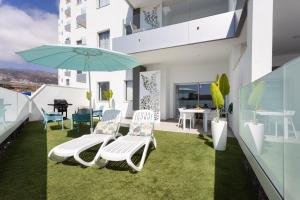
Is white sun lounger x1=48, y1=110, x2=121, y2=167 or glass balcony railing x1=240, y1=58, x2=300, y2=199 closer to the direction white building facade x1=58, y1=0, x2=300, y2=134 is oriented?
the white sun lounger

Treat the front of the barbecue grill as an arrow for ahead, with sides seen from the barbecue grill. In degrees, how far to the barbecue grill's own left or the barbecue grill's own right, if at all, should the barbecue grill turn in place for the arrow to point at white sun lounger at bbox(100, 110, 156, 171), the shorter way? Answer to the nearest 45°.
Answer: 0° — it already faces it

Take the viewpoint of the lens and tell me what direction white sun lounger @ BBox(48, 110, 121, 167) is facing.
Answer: facing the viewer and to the left of the viewer

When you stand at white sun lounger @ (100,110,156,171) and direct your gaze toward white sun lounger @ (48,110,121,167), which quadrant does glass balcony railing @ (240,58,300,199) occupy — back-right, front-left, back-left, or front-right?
back-left

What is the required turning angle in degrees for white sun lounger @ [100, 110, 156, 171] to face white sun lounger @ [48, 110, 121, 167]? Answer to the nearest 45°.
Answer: approximately 45° to its right

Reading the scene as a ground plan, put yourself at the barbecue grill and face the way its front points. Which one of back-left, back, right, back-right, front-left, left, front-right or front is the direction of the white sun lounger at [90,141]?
front

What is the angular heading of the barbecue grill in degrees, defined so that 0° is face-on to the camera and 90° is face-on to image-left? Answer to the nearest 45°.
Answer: approximately 0°

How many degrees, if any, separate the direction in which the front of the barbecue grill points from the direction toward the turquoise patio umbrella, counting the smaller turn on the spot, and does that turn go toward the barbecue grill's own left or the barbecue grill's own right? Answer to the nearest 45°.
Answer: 0° — it already faces it

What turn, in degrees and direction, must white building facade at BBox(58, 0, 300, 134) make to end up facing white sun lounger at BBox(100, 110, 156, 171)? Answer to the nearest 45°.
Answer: approximately 45° to its left
